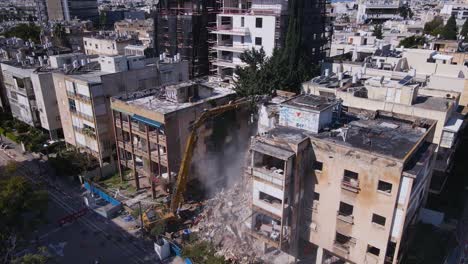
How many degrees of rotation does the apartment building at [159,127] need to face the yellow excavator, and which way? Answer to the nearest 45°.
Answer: approximately 45° to its left

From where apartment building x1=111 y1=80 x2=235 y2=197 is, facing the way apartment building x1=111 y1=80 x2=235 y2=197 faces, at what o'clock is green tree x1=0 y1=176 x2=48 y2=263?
The green tree is roughly at 12 o'clock from the apartment building.

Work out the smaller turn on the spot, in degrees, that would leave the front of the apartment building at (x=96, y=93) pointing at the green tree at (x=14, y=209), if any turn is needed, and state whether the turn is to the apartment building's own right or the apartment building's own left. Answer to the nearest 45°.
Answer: approximately 45° to the apartment building's own left

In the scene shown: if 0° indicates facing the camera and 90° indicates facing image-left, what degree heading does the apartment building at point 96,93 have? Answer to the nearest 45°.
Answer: approximately 45°

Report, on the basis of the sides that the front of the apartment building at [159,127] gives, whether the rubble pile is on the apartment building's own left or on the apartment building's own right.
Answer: on the apartment building's own left

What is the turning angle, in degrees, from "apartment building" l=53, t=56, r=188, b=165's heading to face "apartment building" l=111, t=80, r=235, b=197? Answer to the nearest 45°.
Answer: approximately 90° to its left

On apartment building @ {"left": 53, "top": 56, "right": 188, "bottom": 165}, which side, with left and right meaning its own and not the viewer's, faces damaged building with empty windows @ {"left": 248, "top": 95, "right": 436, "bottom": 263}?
left

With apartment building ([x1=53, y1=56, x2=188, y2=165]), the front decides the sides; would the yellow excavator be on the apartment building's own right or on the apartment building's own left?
on the apartment building's own left

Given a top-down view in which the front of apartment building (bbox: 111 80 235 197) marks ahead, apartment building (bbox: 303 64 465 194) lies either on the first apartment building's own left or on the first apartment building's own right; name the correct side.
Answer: on the first apartment building's own left

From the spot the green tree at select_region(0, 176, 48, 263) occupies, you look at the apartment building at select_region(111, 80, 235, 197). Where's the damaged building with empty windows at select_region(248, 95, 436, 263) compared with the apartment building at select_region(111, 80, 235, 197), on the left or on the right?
right

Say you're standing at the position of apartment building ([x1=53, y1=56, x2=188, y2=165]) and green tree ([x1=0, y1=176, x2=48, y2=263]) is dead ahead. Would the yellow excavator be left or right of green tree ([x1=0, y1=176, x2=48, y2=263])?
left

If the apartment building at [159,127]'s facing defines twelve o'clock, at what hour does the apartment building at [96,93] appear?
the apartment building at [96,93] is roughly at 3 o'clock from the apartment building at [159,127].

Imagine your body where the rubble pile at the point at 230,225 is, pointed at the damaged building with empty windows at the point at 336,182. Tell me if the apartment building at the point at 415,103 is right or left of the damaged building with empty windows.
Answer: left

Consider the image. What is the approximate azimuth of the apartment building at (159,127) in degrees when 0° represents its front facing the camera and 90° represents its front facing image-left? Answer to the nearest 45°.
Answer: approximately 45°
